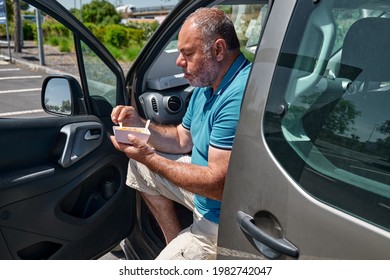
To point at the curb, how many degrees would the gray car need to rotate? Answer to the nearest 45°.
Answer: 0° — it already faces it

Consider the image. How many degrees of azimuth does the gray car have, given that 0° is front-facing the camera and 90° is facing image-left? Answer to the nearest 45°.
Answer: approximately 135°

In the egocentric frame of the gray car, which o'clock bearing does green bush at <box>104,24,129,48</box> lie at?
The green bush is roughly at 1 o'clock from the gray car.

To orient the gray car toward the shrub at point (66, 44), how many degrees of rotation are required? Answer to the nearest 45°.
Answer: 0° — it already faces it
